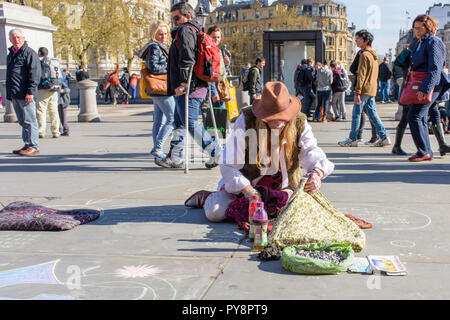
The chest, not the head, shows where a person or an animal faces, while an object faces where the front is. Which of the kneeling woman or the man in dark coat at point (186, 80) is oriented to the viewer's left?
the man in dark coat

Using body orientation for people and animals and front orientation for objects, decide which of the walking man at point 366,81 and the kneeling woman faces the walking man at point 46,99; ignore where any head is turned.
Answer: the walking man at point 366,81

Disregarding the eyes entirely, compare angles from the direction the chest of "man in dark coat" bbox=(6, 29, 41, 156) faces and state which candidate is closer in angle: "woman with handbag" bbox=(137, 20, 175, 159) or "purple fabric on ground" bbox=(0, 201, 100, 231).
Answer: the purple fabric on ground

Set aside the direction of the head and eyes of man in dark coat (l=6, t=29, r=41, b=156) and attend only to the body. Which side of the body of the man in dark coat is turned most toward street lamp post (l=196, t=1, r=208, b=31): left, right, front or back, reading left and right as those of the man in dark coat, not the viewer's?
back

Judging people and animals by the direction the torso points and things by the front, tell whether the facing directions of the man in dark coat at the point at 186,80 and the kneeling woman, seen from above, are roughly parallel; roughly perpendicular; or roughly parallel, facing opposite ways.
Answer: roughly perpendicular

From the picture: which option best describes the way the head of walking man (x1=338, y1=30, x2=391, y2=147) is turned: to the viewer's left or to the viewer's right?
to the viewer's left

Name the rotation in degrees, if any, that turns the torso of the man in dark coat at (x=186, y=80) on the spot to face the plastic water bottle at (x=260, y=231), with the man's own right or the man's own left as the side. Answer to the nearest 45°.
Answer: approximately 90° to the man's own left

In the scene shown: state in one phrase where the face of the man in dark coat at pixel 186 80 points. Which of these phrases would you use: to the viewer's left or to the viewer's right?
to the viewer's left

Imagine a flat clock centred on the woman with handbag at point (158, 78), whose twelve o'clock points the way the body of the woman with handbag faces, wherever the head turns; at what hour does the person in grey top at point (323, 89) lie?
The person in grey top is roughly at 10 o'clock from the woman with handbag.

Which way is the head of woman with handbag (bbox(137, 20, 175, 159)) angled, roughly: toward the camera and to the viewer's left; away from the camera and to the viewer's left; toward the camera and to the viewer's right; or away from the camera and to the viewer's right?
toward the camera and to the viewer's right

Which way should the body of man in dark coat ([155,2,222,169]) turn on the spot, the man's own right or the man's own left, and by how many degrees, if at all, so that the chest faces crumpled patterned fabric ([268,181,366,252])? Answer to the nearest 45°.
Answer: approximately 90° to the man's own left

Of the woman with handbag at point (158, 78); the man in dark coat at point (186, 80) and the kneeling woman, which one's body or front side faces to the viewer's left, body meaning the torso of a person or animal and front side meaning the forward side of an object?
the man in dark coat

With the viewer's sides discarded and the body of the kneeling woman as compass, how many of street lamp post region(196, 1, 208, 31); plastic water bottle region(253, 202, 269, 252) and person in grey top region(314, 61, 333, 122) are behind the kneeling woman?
2

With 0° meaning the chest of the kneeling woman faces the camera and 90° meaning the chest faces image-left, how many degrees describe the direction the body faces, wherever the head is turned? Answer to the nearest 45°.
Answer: approximately 0°
